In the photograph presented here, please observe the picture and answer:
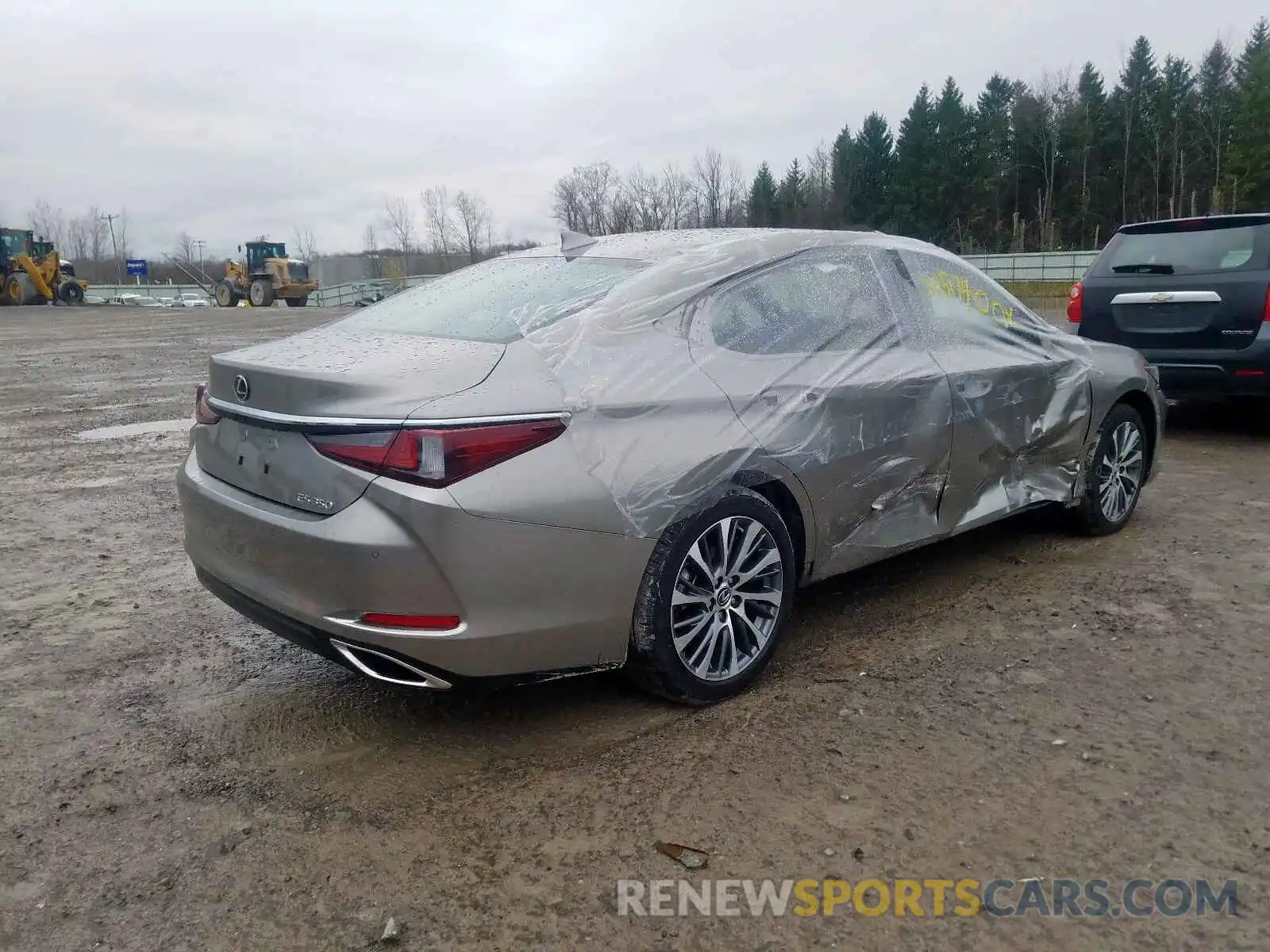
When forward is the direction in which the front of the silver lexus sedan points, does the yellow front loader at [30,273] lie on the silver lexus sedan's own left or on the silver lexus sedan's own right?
on the silver lexus sedan's own left

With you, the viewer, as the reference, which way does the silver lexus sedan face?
facing away from the viewer and to the right of the viewer

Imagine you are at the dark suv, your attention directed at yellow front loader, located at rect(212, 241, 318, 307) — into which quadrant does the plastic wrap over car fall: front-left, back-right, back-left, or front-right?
back-left

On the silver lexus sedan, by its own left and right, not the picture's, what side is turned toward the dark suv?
front

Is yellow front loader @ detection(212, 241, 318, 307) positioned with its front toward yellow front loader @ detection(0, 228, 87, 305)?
no
